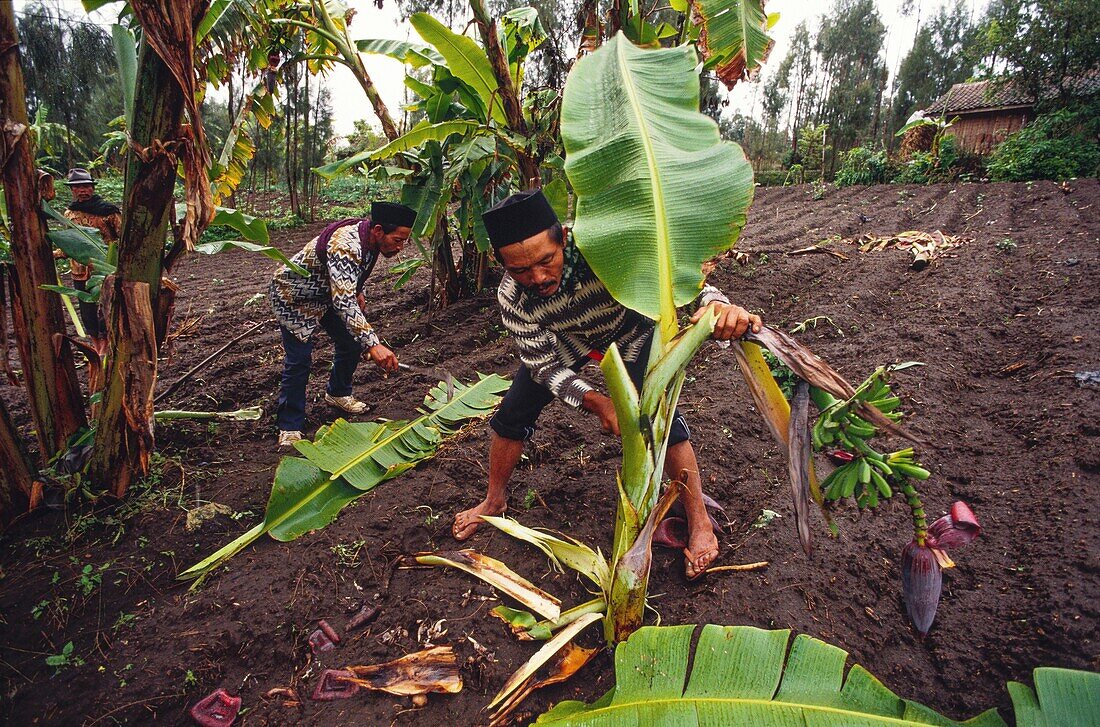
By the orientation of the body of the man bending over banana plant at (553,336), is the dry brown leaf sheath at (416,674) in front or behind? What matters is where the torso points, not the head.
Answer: in front

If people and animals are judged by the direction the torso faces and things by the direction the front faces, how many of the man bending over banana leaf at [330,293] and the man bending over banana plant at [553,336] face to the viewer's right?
1

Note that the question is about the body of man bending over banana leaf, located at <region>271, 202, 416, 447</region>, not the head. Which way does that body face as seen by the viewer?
to the viewer's right

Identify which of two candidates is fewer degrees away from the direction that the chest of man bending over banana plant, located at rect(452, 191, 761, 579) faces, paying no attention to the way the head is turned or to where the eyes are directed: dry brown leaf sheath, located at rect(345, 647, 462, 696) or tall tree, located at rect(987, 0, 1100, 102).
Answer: the dry brown leaf sheath

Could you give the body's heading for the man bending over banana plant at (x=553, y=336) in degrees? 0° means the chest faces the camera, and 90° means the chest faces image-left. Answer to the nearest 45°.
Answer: approximately 0°

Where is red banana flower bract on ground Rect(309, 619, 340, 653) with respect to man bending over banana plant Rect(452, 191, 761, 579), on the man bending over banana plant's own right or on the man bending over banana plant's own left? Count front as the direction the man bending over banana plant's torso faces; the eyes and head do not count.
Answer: on the man bending over banana plant's own right

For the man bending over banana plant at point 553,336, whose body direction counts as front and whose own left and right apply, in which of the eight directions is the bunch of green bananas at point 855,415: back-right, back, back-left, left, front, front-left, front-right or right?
front-left
